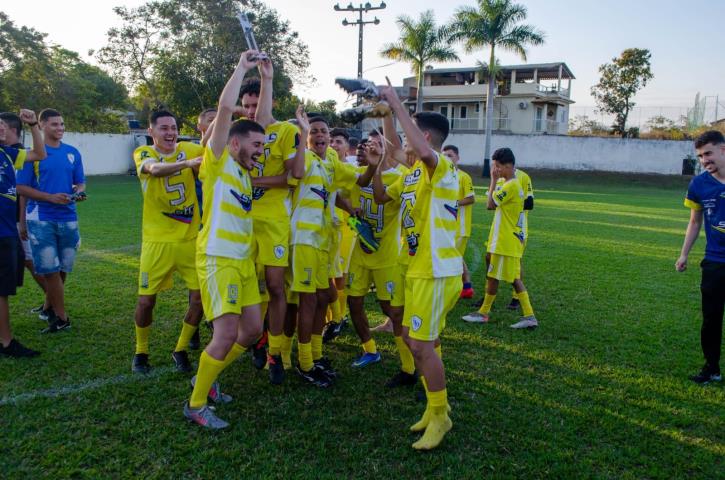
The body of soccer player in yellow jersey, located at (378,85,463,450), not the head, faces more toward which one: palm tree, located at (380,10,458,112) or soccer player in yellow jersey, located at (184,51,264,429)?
the soccer player in yellow jersey

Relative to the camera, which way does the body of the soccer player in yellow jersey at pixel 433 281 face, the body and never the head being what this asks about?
to the viewer's left

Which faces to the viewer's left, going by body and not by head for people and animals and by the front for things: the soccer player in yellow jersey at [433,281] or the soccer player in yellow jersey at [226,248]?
the soccer player in yellow jersey at [433,281]

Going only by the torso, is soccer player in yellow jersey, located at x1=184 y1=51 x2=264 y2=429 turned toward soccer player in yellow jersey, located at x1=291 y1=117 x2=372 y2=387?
no

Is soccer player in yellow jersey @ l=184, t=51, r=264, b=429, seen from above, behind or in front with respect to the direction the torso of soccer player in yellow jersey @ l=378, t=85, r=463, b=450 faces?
in front

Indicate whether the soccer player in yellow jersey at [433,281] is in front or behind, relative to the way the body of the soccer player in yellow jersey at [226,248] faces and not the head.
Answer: in front

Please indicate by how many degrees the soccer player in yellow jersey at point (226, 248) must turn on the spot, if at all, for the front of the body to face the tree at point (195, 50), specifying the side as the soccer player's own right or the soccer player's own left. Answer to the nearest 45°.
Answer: approximately 135° to the soccer player's own left

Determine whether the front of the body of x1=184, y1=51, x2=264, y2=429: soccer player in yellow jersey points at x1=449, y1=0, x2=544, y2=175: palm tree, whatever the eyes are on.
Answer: no

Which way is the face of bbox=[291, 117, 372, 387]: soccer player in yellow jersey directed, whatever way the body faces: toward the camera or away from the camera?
toward the camera

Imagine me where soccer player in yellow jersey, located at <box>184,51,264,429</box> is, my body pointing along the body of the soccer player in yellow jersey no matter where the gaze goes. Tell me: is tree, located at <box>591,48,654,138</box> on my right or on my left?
on my left

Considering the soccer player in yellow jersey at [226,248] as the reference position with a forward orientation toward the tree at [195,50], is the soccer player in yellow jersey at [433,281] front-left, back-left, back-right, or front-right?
back-right

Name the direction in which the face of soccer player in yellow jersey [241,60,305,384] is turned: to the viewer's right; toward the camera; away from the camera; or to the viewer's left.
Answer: toward the camera

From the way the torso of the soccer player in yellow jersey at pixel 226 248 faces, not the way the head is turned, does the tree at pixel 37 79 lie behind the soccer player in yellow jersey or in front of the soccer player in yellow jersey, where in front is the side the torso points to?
behind

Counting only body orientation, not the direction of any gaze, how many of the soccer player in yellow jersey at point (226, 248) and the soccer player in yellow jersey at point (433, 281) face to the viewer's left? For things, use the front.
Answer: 1
